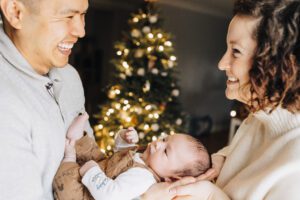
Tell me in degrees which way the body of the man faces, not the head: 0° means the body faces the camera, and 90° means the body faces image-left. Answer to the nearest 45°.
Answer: approximately 315°

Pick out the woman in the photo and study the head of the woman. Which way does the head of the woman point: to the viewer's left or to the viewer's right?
to the viewer's left

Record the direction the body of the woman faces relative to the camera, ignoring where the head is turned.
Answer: to the viewer's left
